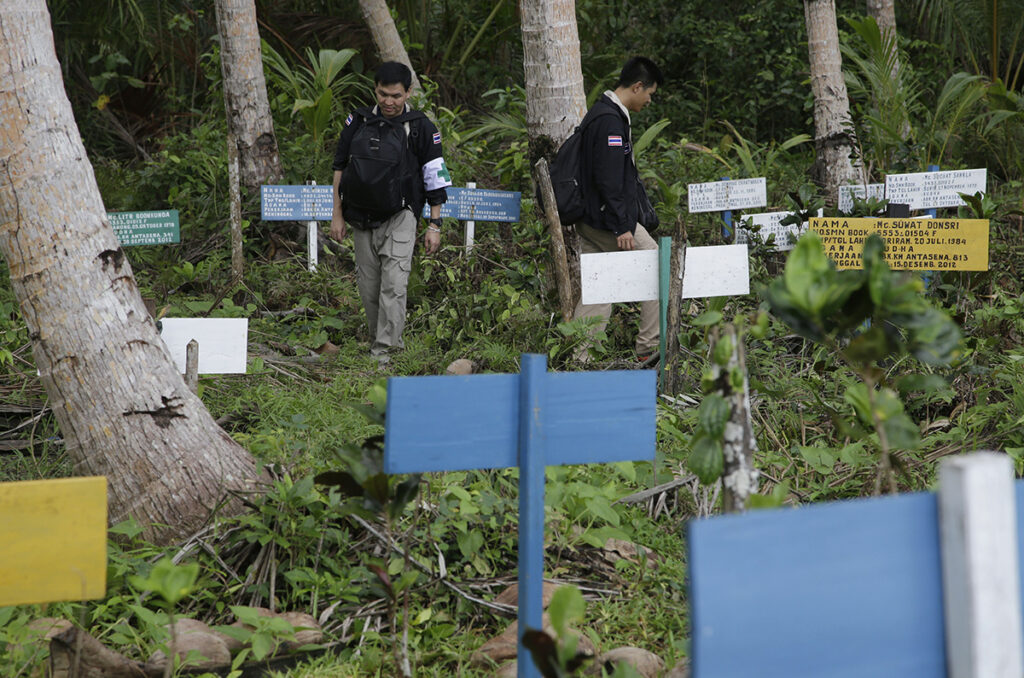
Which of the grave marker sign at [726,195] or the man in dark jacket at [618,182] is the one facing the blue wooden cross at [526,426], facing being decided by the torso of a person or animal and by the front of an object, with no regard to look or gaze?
the grave marker sign

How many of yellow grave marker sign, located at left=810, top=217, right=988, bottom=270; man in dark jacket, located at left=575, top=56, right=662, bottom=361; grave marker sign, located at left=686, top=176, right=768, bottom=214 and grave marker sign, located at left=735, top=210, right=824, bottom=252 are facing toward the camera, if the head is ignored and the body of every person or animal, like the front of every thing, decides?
3

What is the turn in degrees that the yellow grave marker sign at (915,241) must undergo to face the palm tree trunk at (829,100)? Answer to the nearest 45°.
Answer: approximately 180°

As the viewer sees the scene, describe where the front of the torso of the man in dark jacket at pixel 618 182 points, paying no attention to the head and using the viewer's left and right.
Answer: facing to the right of the viewer

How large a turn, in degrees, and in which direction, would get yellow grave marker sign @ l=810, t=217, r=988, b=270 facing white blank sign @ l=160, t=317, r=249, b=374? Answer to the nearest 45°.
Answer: approximately 45° to its right

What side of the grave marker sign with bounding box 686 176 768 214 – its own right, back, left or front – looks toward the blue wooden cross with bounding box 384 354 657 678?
front

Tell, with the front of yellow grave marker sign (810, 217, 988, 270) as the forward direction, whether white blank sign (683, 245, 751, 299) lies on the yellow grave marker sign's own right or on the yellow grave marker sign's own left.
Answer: on the yellow grave marker sign's own right

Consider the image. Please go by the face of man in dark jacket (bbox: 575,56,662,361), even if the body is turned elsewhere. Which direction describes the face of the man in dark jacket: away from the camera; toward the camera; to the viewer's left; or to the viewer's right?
to the viewer's right
